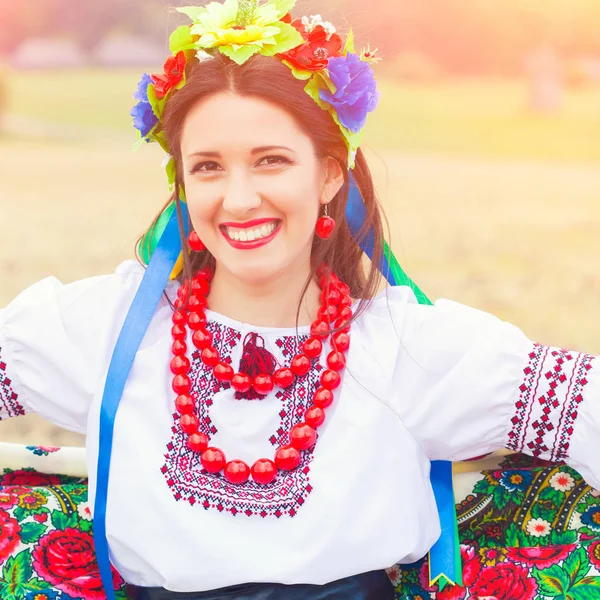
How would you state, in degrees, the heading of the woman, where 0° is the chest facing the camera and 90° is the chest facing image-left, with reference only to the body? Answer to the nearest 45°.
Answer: approximately 0°
